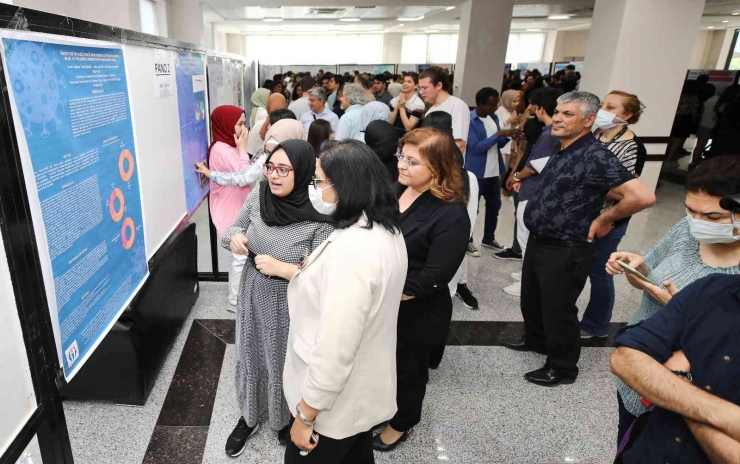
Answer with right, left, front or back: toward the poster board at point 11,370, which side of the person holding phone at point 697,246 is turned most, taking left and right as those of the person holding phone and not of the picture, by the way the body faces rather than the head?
front

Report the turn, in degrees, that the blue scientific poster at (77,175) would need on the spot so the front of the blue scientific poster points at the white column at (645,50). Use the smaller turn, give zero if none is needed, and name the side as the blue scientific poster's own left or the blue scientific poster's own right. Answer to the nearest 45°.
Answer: approximately 45° to the blue scientific poster's own left

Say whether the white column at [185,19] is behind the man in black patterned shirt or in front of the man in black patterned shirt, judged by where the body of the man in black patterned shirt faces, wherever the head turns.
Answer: in front

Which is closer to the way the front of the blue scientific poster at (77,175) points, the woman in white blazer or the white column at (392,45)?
the woman in white blazer

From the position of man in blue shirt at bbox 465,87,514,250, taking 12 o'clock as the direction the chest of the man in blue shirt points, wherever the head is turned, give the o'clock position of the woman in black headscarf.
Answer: The woman in black headscarf is roughly at 2 o'clock from the man in blue shirt.

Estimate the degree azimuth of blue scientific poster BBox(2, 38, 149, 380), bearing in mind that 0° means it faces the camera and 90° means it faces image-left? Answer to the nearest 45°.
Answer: approximately 315°

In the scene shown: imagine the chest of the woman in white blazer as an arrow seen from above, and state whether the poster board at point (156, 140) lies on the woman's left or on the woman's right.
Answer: on the woman's right

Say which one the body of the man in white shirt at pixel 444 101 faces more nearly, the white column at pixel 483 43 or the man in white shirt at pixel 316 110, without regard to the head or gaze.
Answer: the man in white shirt

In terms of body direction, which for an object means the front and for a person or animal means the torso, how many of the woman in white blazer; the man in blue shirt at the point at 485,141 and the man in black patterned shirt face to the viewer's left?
2

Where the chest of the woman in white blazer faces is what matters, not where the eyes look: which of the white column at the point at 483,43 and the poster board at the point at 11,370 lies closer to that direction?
the poster board

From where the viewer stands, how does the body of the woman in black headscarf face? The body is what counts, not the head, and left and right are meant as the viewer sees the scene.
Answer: facing the viewer and to the left of the viewer

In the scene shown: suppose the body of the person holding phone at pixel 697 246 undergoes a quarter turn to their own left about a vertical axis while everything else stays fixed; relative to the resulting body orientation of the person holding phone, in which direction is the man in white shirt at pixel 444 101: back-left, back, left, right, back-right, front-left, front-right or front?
back

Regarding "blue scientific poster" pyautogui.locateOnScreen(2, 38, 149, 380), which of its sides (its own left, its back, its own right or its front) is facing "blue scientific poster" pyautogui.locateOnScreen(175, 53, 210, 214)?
left

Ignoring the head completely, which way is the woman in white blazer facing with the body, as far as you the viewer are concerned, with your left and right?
facing to the left of the viewer

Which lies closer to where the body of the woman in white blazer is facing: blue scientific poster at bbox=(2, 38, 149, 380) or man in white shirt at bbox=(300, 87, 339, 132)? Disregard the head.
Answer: the blue scientific poster
